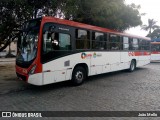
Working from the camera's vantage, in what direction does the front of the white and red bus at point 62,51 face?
facing the viewer and to the left of the viewer

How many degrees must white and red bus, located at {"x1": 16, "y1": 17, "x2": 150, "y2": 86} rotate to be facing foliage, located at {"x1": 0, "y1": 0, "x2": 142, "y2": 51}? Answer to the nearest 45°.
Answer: approximately 135° to its right

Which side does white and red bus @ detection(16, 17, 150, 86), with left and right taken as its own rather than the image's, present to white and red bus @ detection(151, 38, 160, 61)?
back
